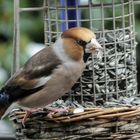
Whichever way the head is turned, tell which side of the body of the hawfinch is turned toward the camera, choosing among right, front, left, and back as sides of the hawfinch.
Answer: right
